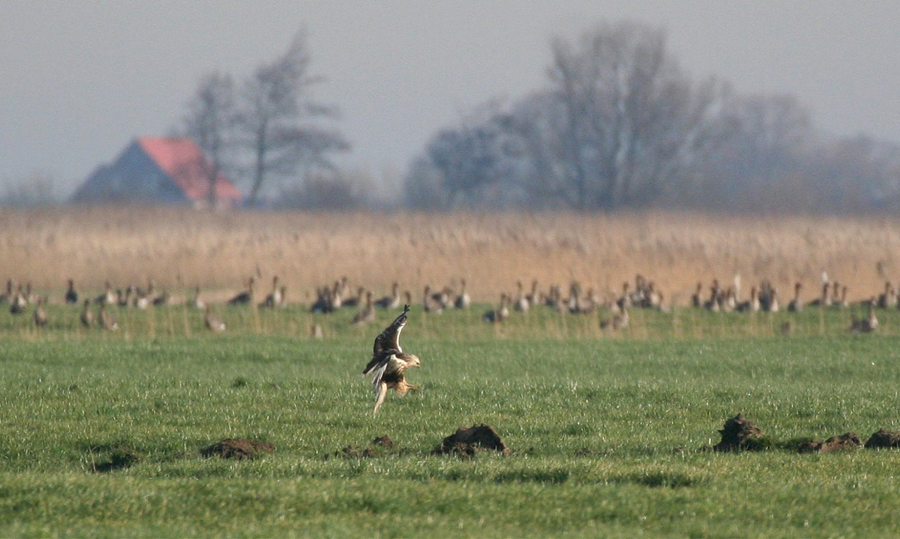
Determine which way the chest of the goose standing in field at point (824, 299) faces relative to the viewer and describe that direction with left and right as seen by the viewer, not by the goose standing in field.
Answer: facing to the right of the viewer

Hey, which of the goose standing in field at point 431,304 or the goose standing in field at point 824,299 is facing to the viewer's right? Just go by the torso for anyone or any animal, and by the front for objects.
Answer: the goose standing in field at point 824,299

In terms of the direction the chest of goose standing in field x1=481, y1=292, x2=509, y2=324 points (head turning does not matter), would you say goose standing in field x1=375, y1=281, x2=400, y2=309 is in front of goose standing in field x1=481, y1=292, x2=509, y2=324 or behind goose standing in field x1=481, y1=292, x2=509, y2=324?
behind

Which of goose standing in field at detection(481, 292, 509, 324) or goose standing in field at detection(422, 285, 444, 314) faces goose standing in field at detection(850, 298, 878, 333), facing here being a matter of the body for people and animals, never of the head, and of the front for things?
goose standing in field at detection(481, 292, 509, 324)

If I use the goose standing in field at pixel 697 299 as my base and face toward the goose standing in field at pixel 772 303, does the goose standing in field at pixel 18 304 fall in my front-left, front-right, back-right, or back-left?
back-right

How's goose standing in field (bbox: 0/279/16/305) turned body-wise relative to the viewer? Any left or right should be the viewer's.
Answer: facing to the right of the viewer

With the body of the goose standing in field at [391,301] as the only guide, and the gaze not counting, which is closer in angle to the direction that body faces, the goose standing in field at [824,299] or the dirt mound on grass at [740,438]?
the goose standing in field

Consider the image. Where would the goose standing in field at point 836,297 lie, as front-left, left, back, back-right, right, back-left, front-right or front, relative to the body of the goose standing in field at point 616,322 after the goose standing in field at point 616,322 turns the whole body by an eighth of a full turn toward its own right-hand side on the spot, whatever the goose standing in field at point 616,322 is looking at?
left
